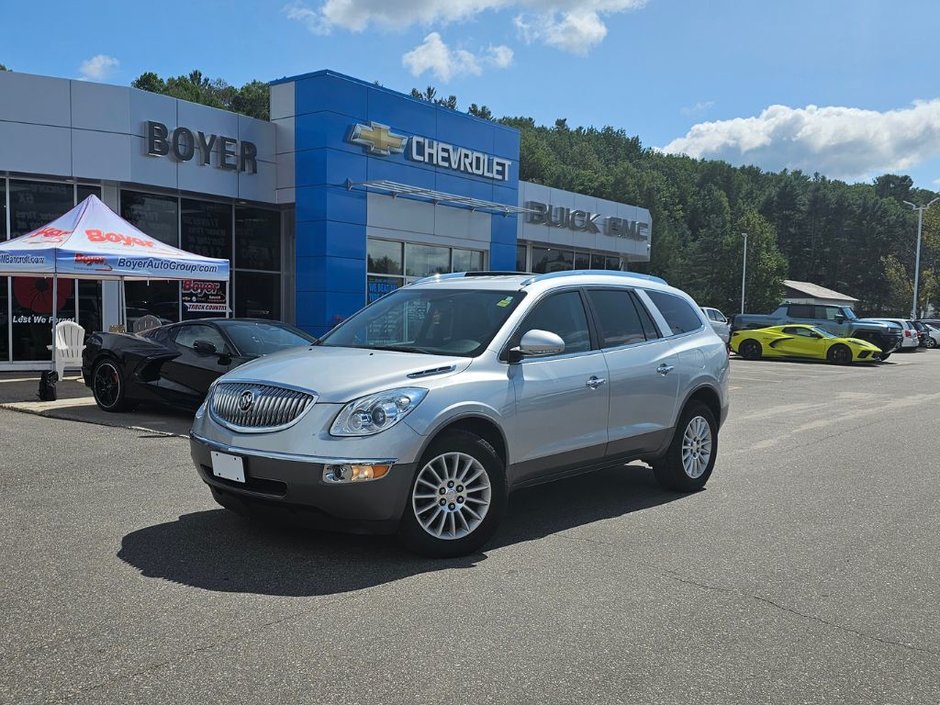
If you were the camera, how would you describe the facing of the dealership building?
facing the viewer and to the right of the viewer

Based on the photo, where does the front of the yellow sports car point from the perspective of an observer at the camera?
facing to the right of the viewer

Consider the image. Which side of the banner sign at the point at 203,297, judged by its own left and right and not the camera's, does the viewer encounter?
front

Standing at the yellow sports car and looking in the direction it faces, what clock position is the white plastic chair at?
The white plastic chair is roughly at 4 o'clock from the yellow sports car.

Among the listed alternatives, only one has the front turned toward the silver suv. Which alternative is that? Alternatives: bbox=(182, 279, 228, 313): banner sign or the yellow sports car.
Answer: the banner sign

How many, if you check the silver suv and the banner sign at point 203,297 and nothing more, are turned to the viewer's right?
0

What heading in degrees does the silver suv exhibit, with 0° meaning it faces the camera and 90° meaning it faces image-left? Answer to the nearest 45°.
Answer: approximately 45°

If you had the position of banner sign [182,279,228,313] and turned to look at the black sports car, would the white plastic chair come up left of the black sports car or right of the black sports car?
right

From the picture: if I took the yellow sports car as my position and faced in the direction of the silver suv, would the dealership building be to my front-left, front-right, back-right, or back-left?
front-right

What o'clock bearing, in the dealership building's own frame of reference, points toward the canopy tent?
The canopy tent is roughly at 2 o'clock from the dealership building.

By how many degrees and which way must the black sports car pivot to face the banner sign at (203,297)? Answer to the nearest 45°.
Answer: approximately 135° to its left

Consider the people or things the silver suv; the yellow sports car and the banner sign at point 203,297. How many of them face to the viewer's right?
1

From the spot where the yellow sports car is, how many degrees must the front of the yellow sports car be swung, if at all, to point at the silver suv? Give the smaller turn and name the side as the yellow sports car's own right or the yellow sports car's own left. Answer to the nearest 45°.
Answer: approximately 90° to the yellow sports car's own right

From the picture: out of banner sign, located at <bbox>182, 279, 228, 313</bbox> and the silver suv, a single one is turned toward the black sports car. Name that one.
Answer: the banner sign
